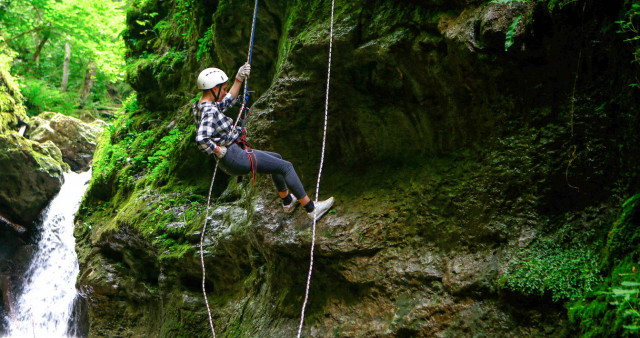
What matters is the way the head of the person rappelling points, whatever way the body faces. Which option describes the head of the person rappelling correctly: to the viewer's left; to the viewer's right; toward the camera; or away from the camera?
to the viewer's right

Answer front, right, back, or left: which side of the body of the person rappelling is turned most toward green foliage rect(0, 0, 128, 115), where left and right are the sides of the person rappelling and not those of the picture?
left

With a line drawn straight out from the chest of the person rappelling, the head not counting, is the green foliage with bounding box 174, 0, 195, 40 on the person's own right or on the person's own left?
on the person's own left

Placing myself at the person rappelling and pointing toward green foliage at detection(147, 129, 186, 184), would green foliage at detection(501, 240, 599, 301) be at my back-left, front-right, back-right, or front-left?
back-right

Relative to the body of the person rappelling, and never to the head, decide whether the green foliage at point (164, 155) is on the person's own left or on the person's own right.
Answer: on the person's own left

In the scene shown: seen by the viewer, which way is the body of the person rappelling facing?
to the viewer's right
